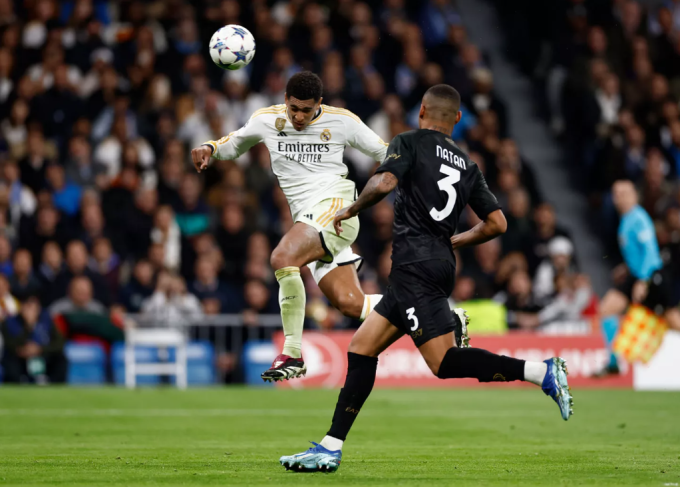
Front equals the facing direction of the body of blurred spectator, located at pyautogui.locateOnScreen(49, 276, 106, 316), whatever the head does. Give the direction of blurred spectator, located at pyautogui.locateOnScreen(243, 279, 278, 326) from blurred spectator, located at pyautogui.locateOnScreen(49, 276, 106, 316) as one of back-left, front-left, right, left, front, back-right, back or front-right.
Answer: left

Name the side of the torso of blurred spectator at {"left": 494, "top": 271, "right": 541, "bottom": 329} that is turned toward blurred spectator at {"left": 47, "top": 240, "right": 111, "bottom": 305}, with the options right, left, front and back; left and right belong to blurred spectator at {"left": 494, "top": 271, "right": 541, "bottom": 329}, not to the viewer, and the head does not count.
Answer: right

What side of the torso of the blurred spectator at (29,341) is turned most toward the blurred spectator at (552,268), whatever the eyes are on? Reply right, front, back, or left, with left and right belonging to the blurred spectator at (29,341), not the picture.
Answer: left
